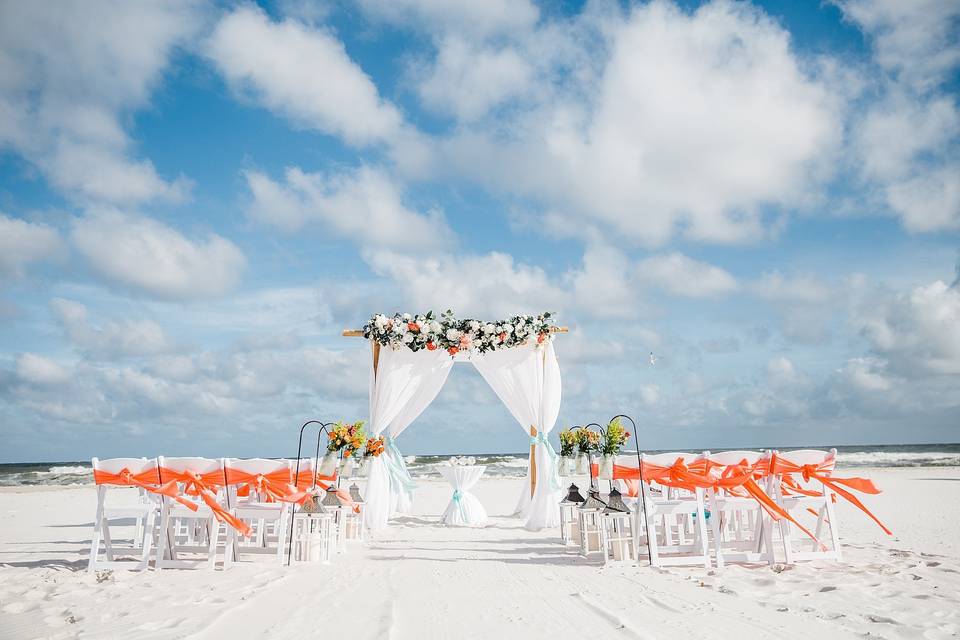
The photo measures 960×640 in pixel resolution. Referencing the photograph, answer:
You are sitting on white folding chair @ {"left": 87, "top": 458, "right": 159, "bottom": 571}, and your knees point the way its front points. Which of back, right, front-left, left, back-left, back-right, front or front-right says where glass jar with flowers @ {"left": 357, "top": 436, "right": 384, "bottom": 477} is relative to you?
front-right

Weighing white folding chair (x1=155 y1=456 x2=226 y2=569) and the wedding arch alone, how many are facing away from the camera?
1

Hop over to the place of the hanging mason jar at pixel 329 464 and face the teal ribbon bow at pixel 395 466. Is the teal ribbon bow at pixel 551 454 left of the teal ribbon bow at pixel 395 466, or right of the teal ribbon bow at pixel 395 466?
right

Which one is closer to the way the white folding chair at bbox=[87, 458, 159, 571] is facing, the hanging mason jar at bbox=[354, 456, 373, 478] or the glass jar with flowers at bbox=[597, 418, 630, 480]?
the hanging mason jar

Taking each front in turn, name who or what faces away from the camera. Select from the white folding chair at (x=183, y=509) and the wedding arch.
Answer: the white folding chair

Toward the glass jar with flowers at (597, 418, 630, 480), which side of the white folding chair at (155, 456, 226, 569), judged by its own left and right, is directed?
right

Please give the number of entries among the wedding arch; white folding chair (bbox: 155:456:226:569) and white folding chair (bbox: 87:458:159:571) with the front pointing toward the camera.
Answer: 1

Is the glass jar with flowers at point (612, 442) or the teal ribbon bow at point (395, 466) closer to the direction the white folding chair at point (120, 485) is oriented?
the teal ribbon bow

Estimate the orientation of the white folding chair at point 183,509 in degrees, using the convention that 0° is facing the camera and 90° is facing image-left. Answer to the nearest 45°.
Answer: approximately 180°

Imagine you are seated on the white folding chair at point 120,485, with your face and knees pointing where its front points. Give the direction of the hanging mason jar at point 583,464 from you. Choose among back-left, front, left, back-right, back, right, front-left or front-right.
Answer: right

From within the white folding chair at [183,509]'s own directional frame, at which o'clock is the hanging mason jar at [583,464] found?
The hanging mason jar is roughly at 3 o'clock from the white folding chair.

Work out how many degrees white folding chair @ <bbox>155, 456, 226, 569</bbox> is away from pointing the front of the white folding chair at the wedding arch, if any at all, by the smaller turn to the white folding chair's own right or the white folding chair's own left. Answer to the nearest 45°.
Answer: approximately 45° to the white folding chair's own right

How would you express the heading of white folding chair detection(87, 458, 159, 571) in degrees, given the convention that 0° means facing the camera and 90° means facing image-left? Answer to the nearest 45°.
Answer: approximately 180°

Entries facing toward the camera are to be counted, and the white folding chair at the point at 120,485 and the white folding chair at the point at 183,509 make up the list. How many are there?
0
